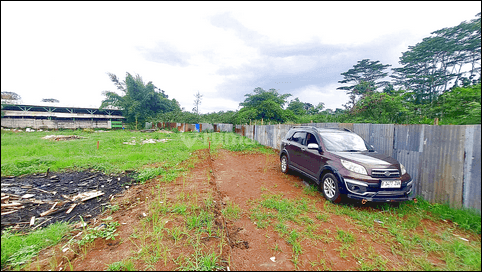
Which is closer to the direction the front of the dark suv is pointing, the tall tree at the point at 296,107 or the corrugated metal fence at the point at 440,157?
the corrugated metal fence

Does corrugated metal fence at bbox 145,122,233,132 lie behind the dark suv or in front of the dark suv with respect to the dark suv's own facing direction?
behind

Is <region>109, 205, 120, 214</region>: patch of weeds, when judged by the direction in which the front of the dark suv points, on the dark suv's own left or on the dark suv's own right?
on the dark suv's own right

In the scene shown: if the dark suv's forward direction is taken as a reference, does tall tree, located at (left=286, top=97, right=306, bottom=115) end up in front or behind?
behind

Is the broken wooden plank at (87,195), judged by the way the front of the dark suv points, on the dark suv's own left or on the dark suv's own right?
on the dark suv's own right

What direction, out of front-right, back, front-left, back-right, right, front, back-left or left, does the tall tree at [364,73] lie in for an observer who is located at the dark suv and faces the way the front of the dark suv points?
back-left

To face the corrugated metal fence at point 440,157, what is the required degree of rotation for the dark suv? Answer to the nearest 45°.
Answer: approximately 45° to its left

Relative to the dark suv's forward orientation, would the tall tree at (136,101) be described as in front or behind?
behind

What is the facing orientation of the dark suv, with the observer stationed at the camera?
facing the viewer and to the right of the viewer
